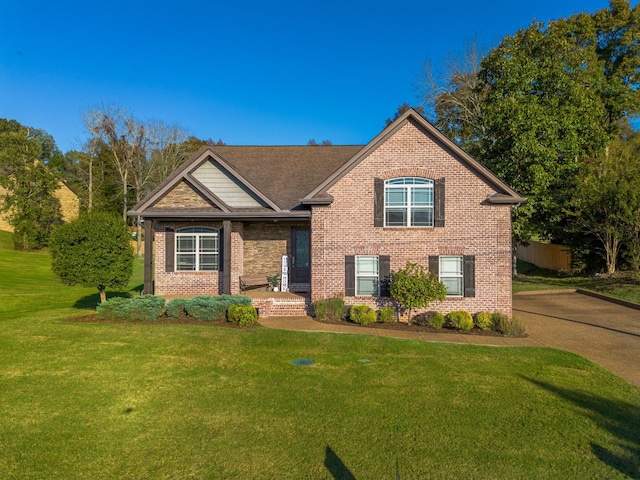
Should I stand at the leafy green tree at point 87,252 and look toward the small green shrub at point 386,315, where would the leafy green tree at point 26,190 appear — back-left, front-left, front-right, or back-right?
back-left

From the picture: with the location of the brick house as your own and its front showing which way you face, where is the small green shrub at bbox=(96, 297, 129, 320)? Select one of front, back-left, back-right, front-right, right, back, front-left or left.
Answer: right

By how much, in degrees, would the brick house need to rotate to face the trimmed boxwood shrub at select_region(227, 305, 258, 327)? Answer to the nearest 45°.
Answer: approximately 90° to its right

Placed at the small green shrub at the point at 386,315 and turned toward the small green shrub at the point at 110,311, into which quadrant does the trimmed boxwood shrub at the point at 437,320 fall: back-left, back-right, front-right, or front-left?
back-left

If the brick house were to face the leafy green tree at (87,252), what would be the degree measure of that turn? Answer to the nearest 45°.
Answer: approximately 90° to its right

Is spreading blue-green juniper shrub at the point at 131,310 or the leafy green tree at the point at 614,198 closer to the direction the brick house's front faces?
the spreading blue-green juniper shrub

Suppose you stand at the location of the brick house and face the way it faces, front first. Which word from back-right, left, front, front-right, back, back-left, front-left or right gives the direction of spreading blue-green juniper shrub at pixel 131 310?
right

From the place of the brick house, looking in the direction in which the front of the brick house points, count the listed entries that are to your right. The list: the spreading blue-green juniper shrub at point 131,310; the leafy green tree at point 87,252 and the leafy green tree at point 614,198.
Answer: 2

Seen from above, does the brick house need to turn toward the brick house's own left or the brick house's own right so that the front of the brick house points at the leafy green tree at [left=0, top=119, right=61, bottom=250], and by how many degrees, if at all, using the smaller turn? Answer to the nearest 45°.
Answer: approximately 135° to the brick house's own right

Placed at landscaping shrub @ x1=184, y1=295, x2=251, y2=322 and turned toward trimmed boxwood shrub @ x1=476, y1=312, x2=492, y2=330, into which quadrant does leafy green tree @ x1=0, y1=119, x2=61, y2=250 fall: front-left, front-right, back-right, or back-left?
back-left

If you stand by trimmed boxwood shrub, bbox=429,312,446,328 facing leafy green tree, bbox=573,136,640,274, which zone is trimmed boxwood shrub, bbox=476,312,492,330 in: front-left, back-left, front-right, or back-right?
front-right

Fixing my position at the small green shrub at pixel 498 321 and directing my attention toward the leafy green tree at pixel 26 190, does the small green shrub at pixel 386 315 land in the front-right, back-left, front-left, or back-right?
front-left

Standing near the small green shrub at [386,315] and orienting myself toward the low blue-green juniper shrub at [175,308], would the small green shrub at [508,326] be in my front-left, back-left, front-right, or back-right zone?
back-left

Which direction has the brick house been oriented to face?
toward the camera
